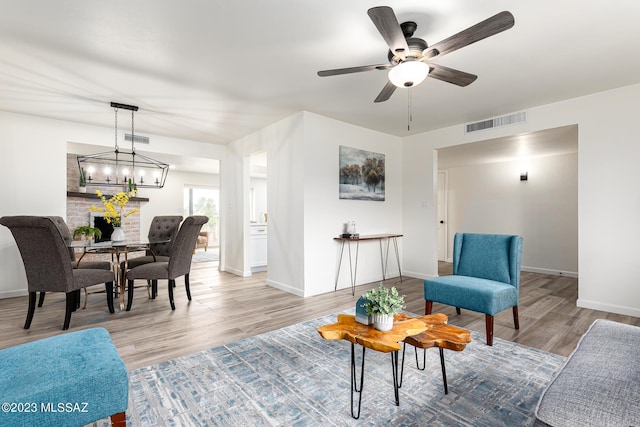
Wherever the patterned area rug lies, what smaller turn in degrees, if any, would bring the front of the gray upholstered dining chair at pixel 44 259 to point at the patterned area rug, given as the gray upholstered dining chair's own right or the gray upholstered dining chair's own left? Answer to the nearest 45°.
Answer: approximately 90° to the gray upholstered dining chair's own right

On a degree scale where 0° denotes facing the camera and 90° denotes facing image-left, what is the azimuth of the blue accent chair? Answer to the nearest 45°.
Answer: approximately 45°

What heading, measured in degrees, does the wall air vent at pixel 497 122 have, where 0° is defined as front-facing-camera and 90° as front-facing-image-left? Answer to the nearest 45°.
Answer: approximately 45°

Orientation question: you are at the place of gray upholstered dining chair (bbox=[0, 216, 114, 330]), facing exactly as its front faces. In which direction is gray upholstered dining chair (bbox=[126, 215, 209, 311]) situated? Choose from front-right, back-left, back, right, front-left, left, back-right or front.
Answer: front-right

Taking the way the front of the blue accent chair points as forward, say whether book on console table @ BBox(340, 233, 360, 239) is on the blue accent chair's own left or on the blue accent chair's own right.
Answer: on the blue accent chair's own right

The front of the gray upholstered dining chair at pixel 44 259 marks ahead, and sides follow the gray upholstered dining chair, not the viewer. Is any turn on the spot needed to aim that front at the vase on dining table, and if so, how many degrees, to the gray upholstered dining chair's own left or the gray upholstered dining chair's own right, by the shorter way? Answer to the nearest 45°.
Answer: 0° — it already faces it

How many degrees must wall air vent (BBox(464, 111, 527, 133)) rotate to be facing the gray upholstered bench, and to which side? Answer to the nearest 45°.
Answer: approximately 45° to its left

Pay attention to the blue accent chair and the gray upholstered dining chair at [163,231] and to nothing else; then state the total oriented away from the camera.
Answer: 0

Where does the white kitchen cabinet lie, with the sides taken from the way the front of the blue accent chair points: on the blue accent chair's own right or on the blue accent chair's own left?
on the blue accent chair's own right

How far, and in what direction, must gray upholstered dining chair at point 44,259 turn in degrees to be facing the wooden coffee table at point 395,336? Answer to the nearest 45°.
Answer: approximately 90° to its right

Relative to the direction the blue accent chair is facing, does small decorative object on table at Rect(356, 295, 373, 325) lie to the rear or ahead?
ahead

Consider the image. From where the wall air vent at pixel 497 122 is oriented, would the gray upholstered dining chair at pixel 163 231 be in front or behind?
in front

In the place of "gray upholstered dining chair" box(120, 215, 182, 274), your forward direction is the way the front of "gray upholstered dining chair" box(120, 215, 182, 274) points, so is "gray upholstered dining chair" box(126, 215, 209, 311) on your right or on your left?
on your left

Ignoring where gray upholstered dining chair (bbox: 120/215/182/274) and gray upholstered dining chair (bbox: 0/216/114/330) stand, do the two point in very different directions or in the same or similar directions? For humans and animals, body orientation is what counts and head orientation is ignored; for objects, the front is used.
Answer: very different directions

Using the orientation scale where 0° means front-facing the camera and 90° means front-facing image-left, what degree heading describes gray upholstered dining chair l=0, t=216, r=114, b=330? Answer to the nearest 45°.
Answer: approximately 225°

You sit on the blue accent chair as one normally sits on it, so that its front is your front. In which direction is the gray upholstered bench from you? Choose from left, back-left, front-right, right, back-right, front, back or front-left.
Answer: front-left

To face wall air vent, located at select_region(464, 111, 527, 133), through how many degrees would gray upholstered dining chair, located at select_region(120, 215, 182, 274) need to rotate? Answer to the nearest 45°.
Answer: approximately 90° to its left
